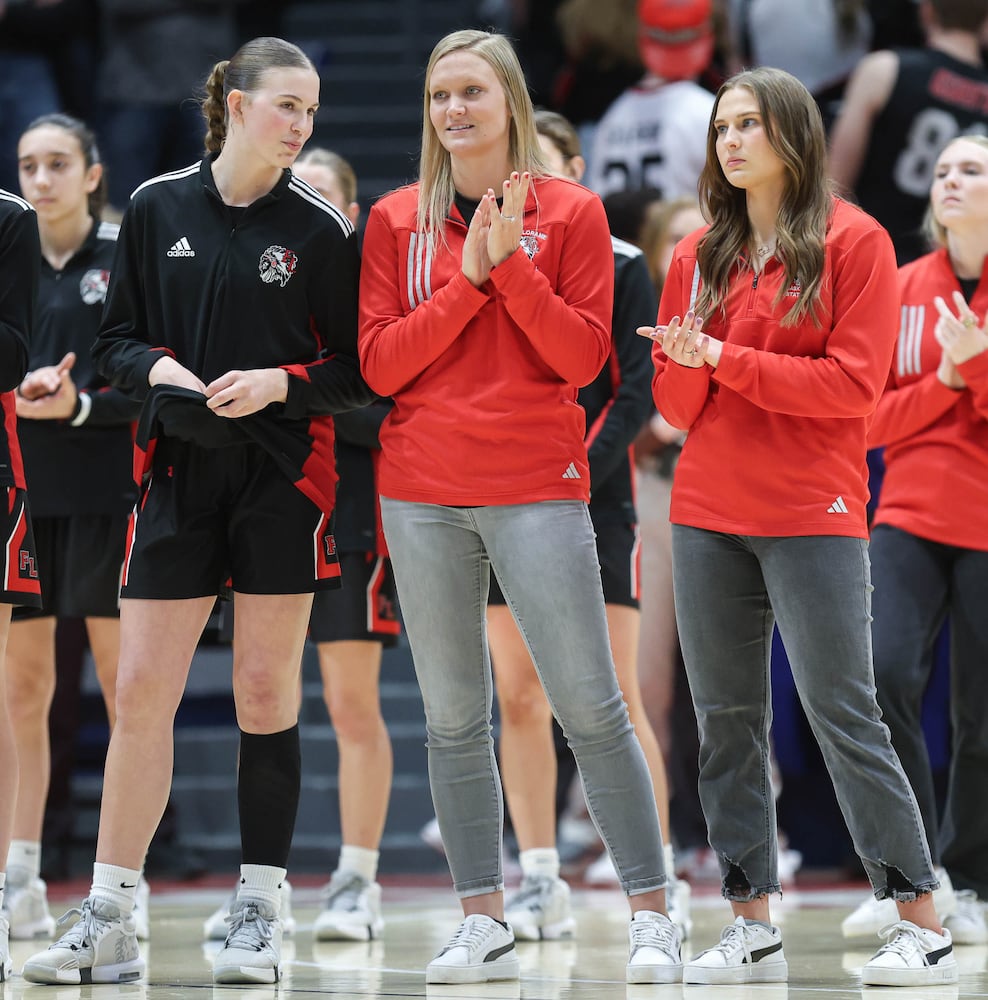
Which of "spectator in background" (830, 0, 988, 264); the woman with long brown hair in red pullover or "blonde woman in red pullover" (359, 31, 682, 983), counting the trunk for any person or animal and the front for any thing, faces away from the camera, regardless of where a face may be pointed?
the spectator in background

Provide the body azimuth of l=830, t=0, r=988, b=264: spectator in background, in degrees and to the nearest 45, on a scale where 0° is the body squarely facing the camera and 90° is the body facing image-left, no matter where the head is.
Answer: approximately 180°

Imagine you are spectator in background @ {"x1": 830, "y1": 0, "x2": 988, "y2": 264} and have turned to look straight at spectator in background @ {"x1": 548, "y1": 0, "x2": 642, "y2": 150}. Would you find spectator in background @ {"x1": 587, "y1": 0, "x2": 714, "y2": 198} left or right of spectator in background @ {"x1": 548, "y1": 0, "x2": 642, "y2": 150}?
left

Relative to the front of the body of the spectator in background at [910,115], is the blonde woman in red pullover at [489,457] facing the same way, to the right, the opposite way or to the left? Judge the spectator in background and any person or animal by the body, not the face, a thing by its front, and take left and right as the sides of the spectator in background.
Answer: the opposite way

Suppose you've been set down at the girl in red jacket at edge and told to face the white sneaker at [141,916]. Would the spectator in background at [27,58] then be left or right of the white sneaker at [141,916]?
right

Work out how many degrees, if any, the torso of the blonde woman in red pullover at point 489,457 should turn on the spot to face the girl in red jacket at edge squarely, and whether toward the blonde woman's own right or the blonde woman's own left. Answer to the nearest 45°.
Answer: approximately 135° to the blonde woman's own left

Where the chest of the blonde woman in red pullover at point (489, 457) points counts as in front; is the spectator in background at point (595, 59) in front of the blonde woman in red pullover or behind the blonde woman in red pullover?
behind

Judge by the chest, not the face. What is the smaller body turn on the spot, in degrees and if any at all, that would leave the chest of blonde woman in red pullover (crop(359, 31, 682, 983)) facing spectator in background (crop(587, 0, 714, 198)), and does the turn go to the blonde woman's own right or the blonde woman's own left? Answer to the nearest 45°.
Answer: approximately 180°

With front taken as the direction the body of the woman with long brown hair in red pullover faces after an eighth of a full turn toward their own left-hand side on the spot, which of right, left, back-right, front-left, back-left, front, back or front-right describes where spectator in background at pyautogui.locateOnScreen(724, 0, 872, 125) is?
back

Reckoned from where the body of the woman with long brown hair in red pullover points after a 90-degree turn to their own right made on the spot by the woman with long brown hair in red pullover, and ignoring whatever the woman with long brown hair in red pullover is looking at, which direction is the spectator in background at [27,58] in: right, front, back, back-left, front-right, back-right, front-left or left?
front

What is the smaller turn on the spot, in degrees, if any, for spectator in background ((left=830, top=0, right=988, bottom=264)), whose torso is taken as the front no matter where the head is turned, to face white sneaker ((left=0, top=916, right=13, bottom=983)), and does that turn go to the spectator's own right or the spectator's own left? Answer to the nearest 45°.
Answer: approximately 135° to the spectator's own left

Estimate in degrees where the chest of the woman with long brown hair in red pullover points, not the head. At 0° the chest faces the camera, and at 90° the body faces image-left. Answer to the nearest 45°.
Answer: approximately 45°

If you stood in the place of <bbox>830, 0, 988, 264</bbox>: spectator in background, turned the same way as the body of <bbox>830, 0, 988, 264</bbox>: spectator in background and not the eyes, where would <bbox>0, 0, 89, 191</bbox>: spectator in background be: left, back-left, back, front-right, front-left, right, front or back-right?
left

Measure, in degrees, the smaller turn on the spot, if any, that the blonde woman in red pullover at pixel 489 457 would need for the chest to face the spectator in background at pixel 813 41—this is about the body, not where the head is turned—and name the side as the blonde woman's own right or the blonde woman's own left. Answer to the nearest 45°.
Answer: approximately 180°
